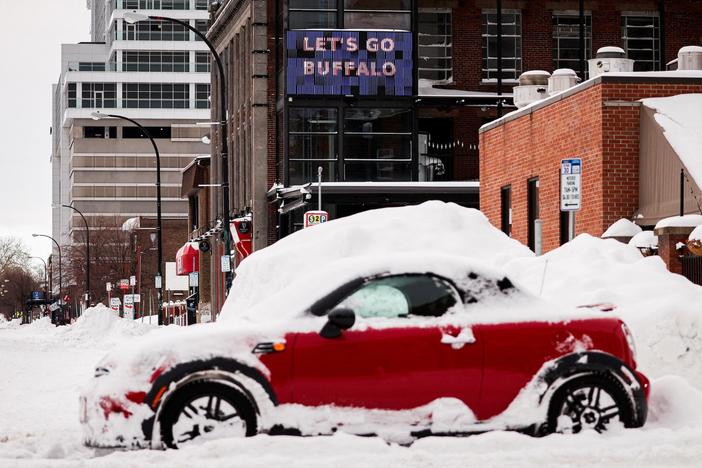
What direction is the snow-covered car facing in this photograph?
to the viewer's left

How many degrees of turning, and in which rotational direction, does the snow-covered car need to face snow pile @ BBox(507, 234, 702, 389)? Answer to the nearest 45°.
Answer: approximately 135° to its right

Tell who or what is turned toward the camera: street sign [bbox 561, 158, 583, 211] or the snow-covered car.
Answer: the street sign

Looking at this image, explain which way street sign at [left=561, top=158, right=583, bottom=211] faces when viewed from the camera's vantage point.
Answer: facing the viewer

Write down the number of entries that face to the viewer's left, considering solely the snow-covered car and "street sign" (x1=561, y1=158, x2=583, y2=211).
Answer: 1

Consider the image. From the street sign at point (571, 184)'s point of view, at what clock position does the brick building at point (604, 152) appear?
The brick building is roughly at 6 o'clock from the street sign.

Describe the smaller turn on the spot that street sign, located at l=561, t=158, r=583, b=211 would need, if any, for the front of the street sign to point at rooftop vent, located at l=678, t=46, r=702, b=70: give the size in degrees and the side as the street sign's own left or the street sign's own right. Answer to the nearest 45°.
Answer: approximately 180°

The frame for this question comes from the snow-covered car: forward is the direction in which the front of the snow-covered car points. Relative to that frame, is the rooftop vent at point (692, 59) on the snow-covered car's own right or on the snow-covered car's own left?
on the snow-covered car's own right

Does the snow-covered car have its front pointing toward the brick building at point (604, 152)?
no

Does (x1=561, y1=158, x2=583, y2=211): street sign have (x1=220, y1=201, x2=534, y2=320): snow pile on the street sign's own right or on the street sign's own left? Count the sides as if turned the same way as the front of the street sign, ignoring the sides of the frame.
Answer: on the street sign's own right

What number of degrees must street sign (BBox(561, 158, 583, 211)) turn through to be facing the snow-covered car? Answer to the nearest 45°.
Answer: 0° — it already faces it

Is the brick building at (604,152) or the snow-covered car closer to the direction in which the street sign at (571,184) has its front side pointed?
the snow-covered car

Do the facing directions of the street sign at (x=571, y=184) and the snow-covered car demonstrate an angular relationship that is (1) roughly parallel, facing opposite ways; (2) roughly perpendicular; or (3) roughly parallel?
roughly perpendicular

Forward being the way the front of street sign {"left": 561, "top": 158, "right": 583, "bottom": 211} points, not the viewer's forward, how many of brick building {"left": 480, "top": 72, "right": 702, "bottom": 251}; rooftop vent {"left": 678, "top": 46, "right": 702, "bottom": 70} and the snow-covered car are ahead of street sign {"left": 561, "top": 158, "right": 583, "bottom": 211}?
1
